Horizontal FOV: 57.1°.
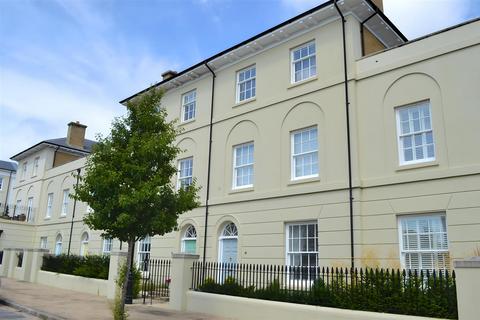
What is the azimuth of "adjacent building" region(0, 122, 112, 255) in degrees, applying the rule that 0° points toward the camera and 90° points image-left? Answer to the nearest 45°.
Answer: approximately 45°

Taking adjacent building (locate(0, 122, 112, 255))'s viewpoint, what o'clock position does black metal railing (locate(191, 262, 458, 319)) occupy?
The black metal railing is roughly at 10 o'clock from the adjacent building.

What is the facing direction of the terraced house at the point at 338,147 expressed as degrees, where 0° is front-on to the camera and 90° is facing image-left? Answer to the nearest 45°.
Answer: approximately 45°

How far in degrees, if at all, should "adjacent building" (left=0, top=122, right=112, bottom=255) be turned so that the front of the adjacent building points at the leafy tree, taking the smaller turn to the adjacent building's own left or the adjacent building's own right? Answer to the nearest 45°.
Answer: approximately 45° to the adjacent building's own left
